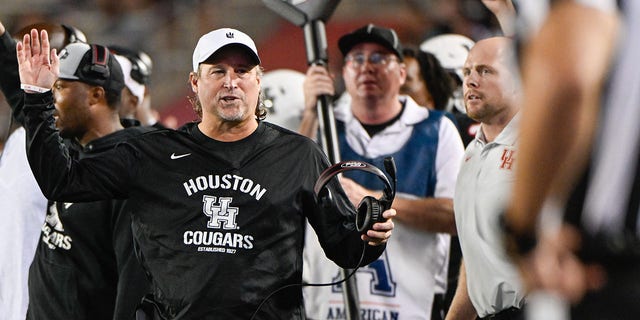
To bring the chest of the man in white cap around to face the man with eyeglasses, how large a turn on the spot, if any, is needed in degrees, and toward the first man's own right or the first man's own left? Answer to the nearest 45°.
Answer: approximately 135° to the first man's own left
